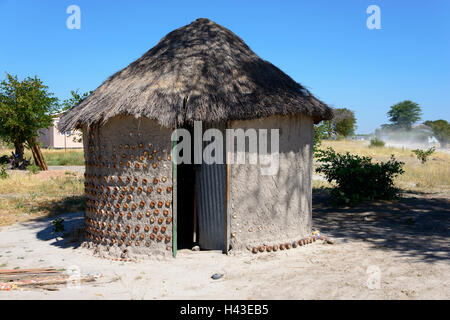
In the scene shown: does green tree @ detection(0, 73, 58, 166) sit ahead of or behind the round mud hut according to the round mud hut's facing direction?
behind

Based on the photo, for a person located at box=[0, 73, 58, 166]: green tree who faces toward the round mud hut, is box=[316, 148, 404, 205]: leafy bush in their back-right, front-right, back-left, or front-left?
front-left

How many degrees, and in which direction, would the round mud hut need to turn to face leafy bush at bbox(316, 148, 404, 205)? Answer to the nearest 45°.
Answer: approximately 135° to its left

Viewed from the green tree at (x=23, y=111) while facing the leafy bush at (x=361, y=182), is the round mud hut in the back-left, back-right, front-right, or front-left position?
front-right

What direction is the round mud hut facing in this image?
toward the camera
